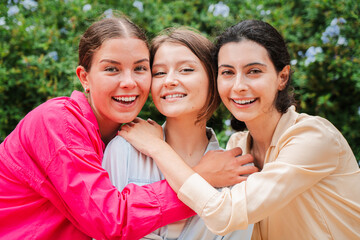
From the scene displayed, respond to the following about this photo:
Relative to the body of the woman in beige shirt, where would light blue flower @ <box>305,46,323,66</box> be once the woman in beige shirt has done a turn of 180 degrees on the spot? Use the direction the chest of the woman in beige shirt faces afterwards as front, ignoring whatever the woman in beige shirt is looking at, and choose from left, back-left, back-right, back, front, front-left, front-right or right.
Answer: front-left

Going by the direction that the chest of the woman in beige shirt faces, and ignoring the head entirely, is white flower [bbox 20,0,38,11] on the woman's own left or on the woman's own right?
on the woman's own right

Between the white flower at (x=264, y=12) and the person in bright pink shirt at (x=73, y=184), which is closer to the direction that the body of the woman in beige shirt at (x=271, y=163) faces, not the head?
the person in bright pink shirt

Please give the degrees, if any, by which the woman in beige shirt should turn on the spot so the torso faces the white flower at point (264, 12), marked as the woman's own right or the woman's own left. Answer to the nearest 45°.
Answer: approximately 135° to the woman's own right

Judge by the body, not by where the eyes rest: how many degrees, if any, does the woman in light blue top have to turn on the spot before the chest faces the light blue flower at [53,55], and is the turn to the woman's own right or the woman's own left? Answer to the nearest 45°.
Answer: approximately 135° to the woman's own right

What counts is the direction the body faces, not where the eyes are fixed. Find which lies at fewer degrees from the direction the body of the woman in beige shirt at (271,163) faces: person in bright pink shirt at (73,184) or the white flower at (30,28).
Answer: the person in bright pink shirt

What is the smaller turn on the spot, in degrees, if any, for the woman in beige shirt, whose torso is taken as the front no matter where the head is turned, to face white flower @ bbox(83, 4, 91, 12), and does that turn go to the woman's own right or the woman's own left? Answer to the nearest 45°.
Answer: approximately 90° to the woman's own right

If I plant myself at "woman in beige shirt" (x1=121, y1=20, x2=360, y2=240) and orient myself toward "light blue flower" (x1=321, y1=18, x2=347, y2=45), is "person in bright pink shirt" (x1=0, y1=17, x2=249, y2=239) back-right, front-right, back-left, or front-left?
back-left

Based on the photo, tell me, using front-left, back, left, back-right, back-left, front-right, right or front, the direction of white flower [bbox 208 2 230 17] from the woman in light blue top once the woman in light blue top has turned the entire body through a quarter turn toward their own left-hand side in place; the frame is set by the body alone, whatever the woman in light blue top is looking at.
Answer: left

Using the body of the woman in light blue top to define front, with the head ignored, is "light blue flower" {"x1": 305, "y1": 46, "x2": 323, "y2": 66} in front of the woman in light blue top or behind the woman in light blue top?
behind
